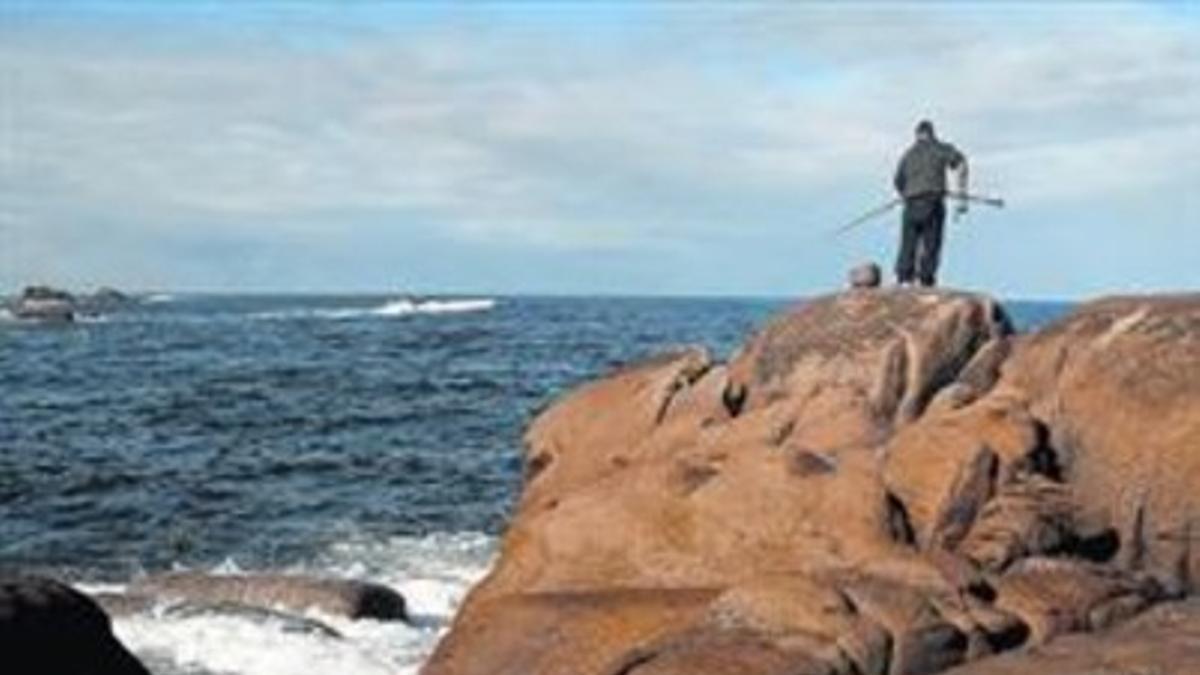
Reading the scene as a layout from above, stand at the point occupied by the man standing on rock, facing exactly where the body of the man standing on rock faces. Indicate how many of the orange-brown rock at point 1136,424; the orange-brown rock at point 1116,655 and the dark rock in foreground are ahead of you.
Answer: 0

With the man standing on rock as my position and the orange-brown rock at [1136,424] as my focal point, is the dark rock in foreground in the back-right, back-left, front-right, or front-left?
front-right

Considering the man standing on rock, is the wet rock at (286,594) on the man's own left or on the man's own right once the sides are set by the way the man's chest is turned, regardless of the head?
on the man's own left

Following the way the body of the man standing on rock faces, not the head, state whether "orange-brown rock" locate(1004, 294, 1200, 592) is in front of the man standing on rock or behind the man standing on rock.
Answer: behind

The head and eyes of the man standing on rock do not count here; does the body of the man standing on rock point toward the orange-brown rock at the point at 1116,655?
no

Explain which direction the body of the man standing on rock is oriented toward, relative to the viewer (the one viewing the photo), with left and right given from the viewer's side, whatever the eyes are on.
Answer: facing away from the viewer

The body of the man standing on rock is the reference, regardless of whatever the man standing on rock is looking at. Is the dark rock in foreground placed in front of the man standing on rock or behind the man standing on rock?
behind
